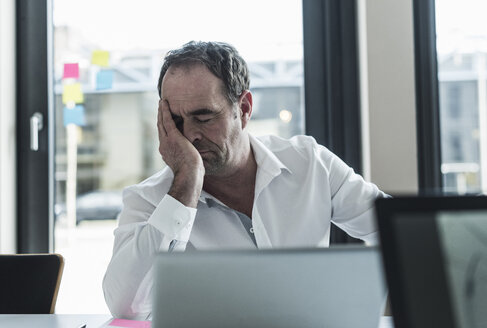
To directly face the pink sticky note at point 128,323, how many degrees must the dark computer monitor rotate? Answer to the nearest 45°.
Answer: approximately 135° to its right

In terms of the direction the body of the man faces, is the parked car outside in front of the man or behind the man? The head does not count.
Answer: behind

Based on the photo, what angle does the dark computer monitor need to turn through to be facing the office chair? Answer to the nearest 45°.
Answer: approximately 135° to its right

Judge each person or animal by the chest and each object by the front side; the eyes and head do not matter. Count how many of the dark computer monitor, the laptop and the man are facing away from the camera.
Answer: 1

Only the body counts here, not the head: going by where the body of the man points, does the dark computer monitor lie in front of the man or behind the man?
in front

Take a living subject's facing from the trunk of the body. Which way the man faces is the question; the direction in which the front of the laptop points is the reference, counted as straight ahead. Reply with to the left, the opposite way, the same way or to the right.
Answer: the opposite way

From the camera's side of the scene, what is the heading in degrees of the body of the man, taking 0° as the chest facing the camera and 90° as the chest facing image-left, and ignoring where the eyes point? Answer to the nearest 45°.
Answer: approximately 0°

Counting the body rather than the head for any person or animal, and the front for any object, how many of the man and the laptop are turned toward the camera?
1

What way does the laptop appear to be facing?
away from the camera

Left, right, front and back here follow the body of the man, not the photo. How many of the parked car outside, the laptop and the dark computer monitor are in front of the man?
2
